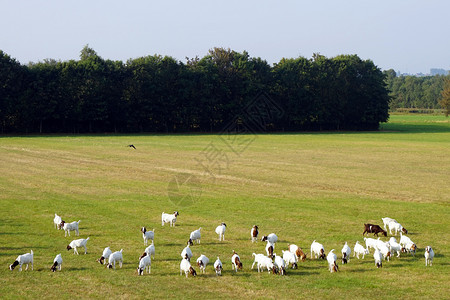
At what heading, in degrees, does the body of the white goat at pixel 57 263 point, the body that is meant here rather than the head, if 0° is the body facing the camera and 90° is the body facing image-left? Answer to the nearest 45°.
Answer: approximately 45°

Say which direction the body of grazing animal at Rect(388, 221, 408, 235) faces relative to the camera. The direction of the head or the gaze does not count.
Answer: to the viewer's right

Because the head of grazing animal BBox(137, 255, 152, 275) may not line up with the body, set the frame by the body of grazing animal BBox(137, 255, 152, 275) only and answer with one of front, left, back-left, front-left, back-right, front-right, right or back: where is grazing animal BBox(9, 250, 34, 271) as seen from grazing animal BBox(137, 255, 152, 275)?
front-right

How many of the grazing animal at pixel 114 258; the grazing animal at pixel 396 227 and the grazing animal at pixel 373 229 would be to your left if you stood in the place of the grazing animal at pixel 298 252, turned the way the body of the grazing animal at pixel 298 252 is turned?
2

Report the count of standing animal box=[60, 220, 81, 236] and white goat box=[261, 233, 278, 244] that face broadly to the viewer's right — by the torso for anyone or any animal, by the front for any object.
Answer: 0

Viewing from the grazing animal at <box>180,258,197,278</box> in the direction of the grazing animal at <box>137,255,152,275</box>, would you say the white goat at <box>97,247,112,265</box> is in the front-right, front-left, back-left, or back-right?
front-right

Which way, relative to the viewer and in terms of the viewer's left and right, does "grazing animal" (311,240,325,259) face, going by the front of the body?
facing the viewer and to the right of the viewer

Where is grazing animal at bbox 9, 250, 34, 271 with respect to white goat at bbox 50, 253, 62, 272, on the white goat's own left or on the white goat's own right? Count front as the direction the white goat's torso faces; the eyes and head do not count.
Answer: on the white goat's own right

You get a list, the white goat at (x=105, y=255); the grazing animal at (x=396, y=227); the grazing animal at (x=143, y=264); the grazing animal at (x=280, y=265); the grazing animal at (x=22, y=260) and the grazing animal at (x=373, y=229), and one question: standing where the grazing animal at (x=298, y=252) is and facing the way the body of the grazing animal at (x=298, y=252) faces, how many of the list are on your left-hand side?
2

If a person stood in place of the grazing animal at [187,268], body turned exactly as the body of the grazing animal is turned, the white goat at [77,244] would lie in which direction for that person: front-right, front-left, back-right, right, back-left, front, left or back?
back

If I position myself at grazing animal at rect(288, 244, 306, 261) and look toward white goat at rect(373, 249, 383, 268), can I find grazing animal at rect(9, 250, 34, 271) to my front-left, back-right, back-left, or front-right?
back-right

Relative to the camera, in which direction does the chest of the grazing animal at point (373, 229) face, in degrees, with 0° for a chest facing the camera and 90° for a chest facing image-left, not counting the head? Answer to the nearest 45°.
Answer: approximately 270°

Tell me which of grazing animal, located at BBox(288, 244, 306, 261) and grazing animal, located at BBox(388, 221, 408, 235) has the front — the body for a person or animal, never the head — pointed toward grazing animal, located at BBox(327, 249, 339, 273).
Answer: grazing animal, located at BBox(288, 244, 306, 261)
